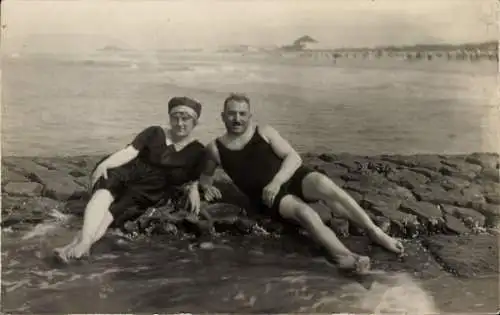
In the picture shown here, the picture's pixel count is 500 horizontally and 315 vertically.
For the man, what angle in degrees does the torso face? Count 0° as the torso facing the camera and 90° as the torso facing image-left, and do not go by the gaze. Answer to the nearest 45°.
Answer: approximately 0°

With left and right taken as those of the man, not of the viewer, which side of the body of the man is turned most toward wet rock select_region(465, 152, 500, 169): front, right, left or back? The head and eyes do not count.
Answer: left

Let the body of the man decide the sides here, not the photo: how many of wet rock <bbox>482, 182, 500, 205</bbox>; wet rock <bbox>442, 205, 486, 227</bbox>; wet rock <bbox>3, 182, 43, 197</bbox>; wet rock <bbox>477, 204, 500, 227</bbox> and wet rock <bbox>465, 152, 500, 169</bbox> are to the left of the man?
4

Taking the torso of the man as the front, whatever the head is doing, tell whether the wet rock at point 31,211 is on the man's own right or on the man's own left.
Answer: on the man's own right

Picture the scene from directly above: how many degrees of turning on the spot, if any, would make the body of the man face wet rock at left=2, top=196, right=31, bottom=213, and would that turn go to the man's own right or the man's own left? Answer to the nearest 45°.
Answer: approximately 90° to the man's own right

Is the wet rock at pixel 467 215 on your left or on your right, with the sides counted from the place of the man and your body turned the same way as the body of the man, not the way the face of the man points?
on your left

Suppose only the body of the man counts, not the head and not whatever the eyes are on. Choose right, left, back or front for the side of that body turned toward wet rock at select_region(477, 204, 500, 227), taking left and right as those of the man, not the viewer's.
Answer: left

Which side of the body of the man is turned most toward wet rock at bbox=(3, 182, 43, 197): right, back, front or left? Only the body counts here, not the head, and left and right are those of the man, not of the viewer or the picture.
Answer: right
